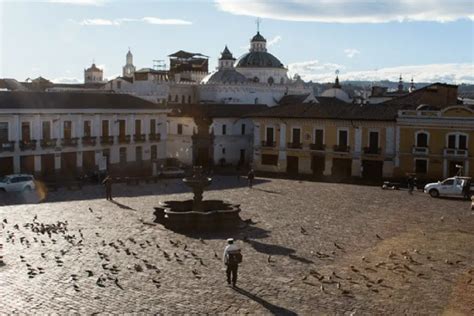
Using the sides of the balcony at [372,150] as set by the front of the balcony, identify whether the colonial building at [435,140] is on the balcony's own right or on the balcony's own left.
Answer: on the balcony's own left

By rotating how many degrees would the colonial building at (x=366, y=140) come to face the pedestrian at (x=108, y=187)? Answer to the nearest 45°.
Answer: approximately 45° to its right

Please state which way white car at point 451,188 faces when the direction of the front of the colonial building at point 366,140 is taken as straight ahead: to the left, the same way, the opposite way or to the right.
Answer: to the right

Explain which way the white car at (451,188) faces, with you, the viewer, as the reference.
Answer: facing to the left of the viewer

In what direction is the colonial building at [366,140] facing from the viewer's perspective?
toward the camera

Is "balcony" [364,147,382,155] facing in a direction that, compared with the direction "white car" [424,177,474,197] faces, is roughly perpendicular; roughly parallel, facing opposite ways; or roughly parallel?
roughly perpendicular

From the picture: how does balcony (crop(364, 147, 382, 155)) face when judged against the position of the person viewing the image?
facing the viewer

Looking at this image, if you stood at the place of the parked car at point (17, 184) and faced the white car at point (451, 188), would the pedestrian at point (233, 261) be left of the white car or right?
right

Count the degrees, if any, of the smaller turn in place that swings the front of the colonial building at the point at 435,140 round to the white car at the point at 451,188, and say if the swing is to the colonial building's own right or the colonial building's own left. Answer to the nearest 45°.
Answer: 0° — it already faces it

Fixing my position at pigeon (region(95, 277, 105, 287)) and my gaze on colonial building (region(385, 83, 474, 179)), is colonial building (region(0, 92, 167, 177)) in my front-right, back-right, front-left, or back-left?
front-left

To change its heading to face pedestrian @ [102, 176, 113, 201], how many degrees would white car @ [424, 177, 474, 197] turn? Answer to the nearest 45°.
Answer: approximately 45° to its left
